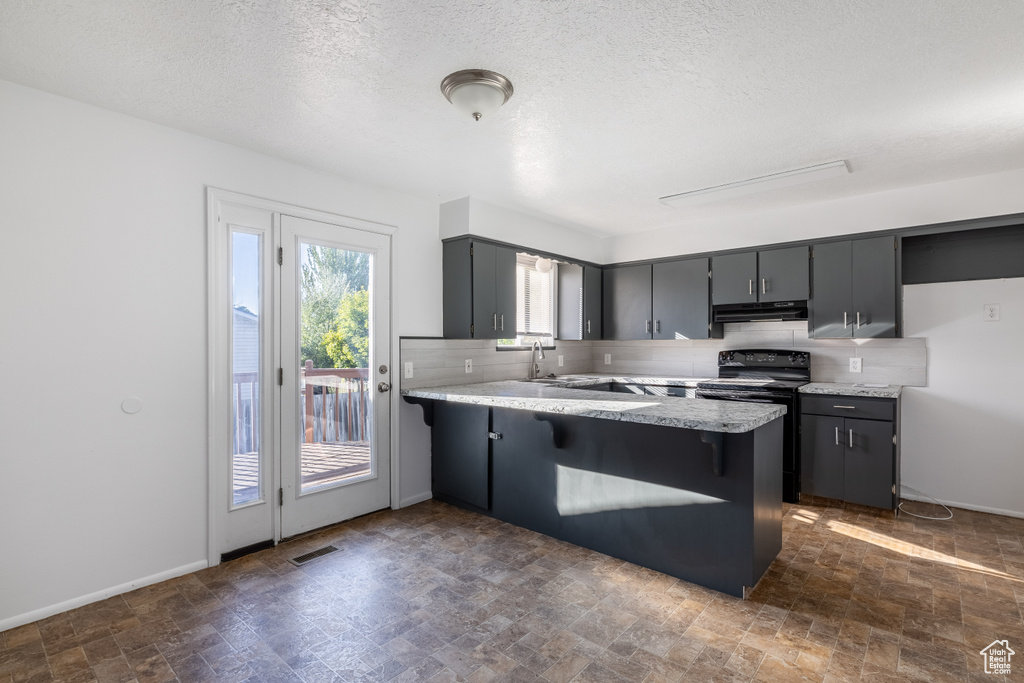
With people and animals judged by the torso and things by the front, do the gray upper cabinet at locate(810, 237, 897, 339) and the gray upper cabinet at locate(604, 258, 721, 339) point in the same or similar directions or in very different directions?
same or similar directions

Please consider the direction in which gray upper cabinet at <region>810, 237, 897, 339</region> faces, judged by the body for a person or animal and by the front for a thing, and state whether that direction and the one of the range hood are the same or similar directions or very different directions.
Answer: same or similar directions

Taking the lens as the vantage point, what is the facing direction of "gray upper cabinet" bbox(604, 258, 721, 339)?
facing the viewer and to the left of the viewer

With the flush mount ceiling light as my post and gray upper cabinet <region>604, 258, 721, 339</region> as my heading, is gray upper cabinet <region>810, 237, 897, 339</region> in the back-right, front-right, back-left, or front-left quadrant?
front-right

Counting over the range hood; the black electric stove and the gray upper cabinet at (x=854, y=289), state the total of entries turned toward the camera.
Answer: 3

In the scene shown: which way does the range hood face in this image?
toward the camera

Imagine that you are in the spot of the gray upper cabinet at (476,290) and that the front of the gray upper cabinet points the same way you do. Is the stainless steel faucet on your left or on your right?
on your left

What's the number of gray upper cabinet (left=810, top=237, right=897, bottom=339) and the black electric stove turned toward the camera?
2

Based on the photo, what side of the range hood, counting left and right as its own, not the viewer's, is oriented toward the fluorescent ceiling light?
front

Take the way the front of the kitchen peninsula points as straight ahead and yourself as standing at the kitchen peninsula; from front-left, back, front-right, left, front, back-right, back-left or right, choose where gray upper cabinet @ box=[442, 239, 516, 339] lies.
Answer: right

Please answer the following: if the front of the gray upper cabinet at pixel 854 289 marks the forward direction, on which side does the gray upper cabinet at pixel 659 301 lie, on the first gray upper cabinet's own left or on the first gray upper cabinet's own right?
on the first gray upper cabinet's own right

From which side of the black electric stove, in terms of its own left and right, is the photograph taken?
front

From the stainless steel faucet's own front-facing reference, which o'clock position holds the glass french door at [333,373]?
The glass french door is roughly at 3 o'clock from the stainless steel faucet.

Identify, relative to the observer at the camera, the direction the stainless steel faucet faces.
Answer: facing the viewer and to the right of the viewer
